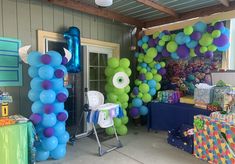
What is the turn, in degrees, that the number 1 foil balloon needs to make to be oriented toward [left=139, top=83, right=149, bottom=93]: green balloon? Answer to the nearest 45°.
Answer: approximately 90° to its left

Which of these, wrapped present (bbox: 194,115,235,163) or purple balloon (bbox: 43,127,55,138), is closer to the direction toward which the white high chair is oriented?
the wrapped present

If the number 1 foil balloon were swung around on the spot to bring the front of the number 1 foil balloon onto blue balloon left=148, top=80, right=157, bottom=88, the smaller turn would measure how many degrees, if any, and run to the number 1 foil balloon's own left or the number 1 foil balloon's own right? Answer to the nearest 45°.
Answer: approximately 90° to the number 1 foil balloon's own left

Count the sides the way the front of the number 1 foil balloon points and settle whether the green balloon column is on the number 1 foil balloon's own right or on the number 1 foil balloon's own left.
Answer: on the number 1 foil balloon's own left

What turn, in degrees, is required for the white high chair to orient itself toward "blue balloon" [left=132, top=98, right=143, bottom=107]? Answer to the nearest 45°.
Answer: approximately 90° to its left

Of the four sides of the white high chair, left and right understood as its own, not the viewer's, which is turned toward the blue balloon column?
right

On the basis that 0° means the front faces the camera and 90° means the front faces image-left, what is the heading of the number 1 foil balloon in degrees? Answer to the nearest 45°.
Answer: approximately 0°

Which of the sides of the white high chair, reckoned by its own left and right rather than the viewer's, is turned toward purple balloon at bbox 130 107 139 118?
left

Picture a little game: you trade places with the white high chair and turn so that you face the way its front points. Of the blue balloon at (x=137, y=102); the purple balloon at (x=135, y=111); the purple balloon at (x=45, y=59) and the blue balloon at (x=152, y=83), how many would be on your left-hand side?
3
